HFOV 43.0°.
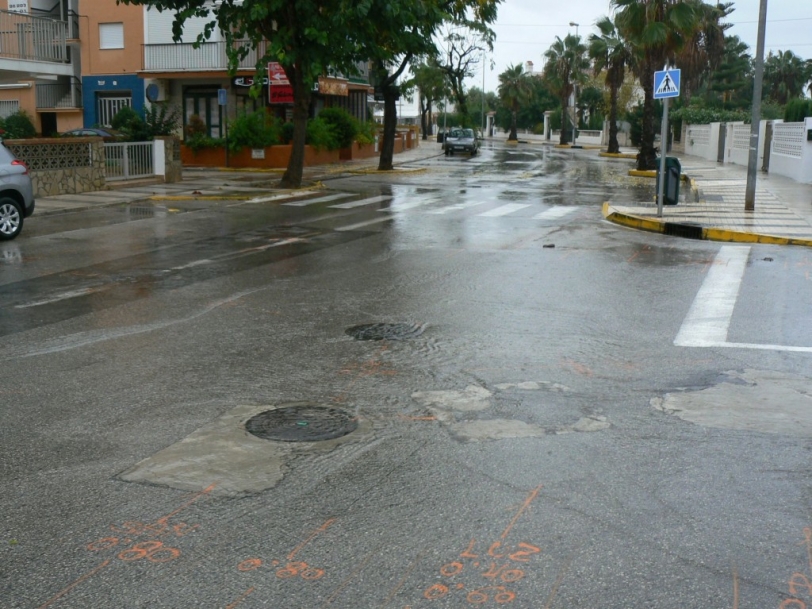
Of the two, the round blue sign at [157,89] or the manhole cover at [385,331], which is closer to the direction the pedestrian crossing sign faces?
the manhole cover

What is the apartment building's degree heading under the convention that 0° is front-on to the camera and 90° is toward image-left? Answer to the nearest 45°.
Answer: approximately 0°

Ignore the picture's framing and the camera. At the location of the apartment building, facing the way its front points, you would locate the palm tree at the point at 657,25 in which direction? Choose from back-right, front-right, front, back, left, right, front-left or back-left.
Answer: front-left

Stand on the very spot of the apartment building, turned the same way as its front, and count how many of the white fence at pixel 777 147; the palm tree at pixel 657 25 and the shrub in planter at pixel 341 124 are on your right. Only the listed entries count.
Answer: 0

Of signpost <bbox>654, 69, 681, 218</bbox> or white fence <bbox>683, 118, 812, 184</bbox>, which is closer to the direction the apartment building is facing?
the signpost

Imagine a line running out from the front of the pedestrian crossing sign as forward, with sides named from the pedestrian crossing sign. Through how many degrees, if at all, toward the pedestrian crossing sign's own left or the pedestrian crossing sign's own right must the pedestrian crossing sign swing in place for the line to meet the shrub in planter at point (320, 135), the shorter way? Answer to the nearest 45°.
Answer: approximately 135° to the pedestrian crossing sign's own right

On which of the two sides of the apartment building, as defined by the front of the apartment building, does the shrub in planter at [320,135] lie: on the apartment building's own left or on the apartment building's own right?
on the apartment building's own left

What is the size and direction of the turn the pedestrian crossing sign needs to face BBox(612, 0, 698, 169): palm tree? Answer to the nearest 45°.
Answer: approximately 180°

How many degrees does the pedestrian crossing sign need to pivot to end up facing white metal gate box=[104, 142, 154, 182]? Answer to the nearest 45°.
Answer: approximately 90° to its right

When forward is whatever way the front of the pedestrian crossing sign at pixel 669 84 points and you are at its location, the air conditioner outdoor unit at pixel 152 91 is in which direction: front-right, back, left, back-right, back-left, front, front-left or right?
back-right

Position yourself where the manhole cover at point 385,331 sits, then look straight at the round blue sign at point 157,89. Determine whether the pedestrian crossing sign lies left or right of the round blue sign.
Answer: right

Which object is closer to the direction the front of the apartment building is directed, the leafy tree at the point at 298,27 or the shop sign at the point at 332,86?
the leafy tree

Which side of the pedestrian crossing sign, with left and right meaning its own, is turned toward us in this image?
front

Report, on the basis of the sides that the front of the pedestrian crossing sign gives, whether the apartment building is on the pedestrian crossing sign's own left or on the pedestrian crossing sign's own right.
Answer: on the pedestrian crossing sign's own right
